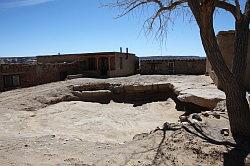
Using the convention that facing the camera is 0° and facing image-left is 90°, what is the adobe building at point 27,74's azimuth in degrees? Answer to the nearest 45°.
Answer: approximately 315°

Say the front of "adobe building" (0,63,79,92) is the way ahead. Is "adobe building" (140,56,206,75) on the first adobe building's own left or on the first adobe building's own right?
on the first adobe building's own left

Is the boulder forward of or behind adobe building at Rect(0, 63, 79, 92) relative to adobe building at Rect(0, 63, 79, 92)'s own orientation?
forward

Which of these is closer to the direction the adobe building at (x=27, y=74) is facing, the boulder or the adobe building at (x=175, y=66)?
the boulder

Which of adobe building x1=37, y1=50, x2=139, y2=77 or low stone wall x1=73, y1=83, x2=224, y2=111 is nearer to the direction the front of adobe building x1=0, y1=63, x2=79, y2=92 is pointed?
the low stone wall

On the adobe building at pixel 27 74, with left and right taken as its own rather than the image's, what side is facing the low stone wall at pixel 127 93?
front

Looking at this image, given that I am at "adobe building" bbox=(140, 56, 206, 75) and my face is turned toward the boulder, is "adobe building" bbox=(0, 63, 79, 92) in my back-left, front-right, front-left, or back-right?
front-right

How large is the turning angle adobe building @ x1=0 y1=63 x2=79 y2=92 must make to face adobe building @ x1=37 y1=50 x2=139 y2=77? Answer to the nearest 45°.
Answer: approximately 90° to its left
